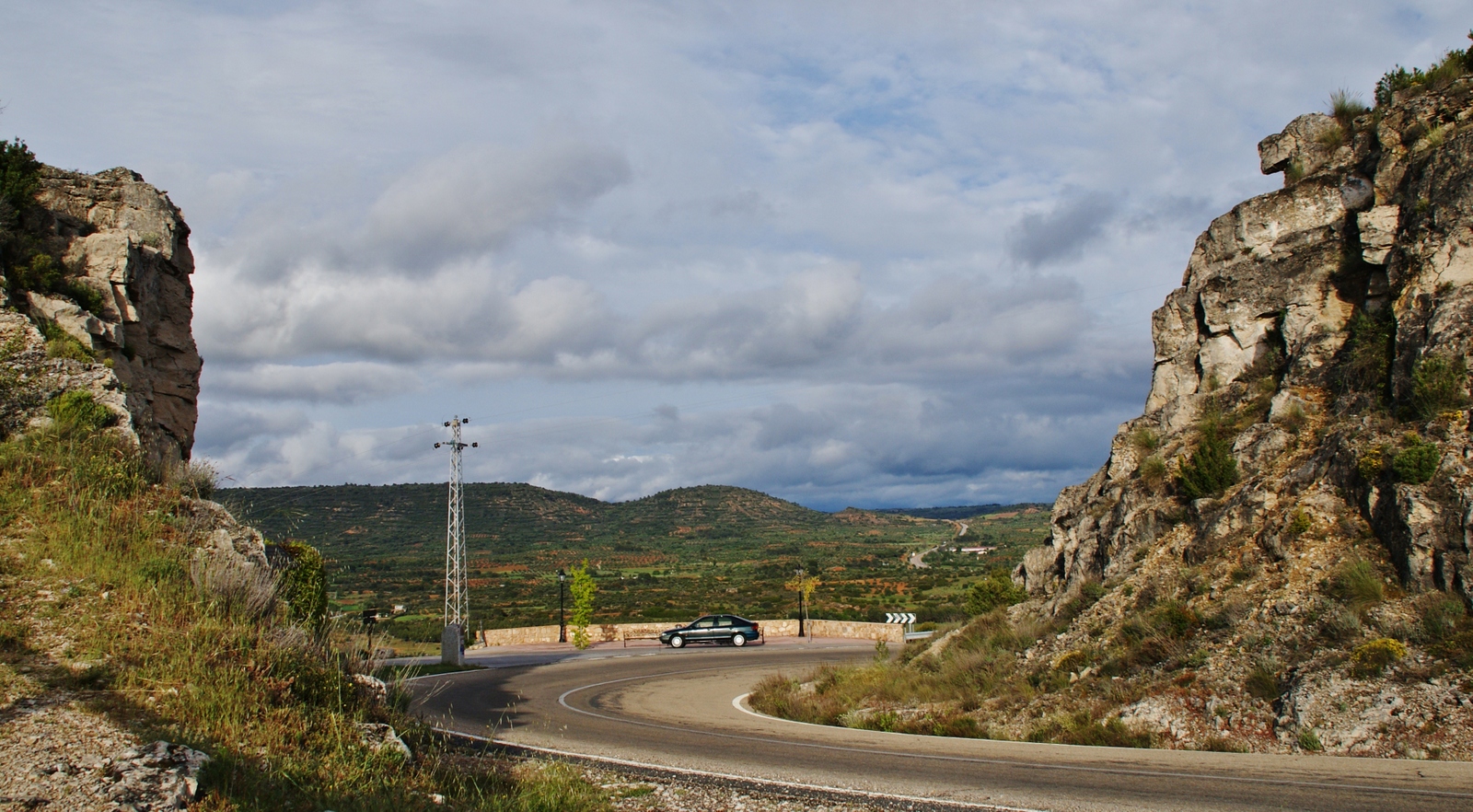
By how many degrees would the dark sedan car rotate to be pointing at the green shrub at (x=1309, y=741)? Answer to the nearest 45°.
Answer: approximately 90° to its left

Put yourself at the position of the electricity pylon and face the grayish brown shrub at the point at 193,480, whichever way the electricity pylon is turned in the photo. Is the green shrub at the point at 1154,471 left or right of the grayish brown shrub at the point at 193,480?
left

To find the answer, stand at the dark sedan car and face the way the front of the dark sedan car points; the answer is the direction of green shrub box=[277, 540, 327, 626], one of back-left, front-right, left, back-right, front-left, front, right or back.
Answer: left

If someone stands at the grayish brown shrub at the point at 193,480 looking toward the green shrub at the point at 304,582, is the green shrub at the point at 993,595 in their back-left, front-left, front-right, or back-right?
front-left

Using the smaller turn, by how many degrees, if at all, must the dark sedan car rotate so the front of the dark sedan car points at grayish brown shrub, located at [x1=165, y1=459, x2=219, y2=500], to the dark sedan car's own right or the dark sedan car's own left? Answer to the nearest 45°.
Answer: approximately 90° to the dark sedan car's own left

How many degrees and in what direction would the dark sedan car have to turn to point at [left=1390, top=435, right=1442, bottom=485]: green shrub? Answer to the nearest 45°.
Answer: approximately 90° to its left

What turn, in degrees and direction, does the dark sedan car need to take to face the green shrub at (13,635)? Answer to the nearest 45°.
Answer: approximately 90° to its left

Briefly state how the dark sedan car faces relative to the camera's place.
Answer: facing to the left of the viewer

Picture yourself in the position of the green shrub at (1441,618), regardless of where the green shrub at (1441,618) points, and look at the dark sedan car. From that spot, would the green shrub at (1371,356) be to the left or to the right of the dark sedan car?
right
